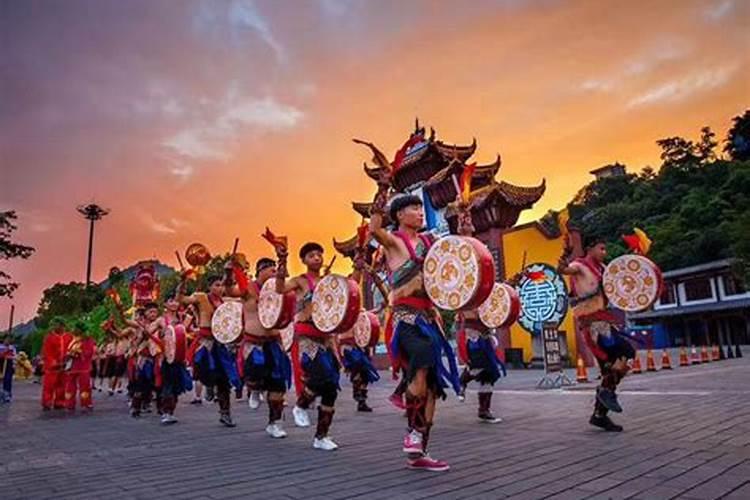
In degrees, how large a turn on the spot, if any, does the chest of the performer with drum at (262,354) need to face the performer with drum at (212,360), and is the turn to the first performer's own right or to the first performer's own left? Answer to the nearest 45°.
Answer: approximately 180°

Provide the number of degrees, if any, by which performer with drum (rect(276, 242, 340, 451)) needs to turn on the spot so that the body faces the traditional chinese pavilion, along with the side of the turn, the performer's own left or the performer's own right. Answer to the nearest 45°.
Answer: approximately 135° to the performer's own left

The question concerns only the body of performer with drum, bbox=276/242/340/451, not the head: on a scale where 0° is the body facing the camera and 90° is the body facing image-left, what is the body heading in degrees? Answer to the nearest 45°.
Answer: approximately 315°

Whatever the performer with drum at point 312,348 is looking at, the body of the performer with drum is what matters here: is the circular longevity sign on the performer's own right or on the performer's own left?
on the performer's own left
